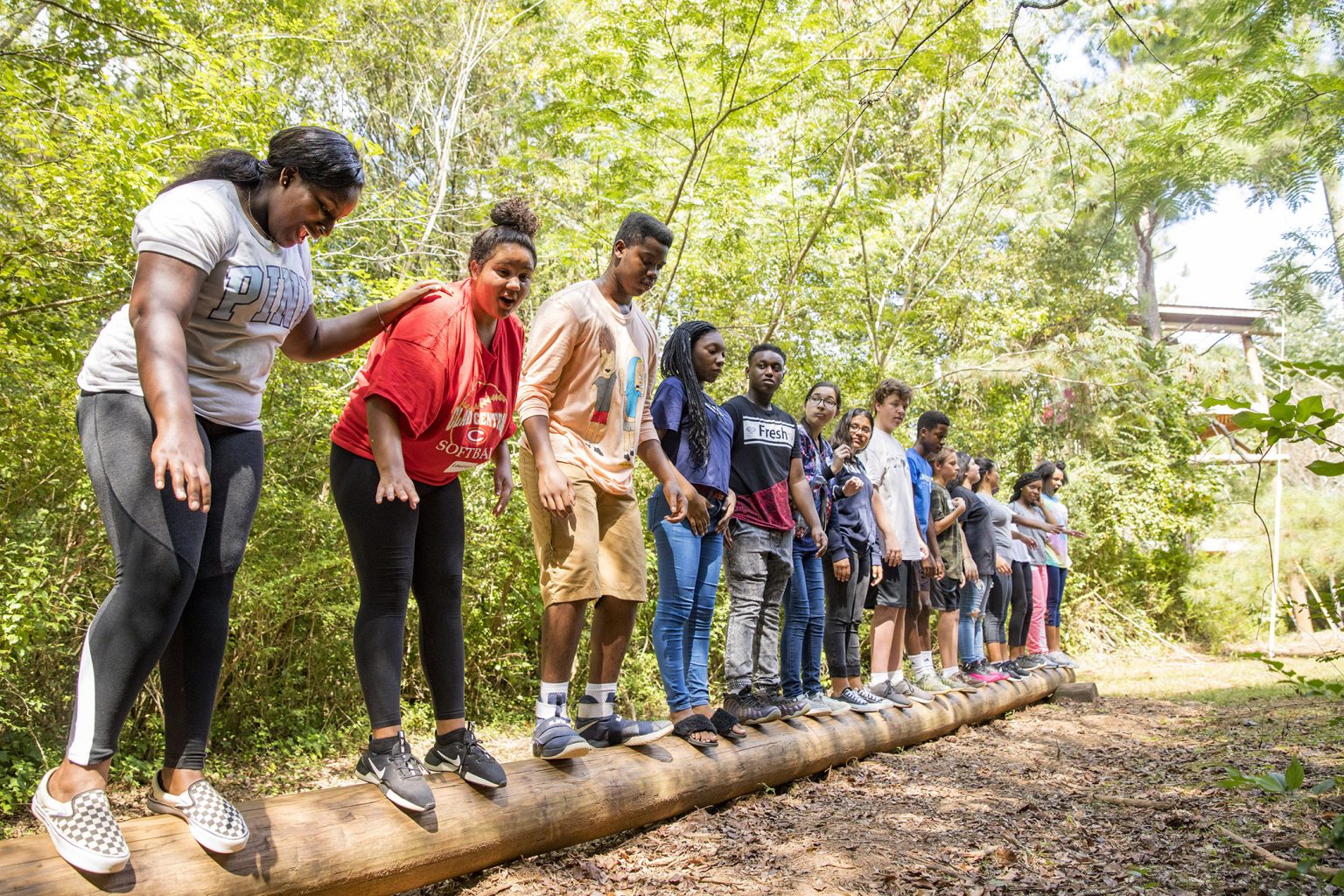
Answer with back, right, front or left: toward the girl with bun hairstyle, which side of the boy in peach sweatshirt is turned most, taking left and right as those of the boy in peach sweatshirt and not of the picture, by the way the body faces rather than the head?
right

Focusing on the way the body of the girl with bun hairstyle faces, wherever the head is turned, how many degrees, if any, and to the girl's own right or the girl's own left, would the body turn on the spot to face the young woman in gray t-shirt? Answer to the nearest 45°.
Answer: approximately 90° to the girl's own right

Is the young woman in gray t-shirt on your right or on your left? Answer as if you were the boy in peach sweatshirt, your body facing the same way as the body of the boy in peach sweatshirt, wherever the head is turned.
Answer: on your right

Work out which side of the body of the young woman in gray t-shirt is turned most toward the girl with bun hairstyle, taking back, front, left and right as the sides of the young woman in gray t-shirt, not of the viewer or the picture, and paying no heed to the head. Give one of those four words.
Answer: left

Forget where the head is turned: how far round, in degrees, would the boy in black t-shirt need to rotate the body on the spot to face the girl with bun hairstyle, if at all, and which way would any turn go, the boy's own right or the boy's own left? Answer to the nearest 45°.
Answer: approximately 90° to the boy's own right
